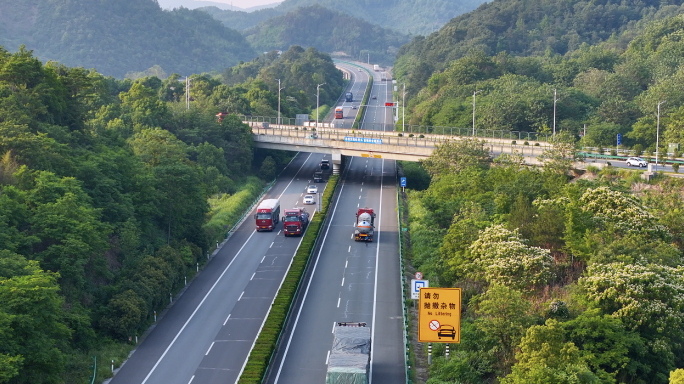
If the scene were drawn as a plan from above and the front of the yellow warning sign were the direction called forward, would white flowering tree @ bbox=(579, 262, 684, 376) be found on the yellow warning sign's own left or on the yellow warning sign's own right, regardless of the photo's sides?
on the yellow warning sign's own left

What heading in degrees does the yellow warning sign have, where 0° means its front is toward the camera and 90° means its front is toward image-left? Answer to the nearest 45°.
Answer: approximately 0°

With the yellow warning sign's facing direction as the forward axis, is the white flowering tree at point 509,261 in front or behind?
behind
